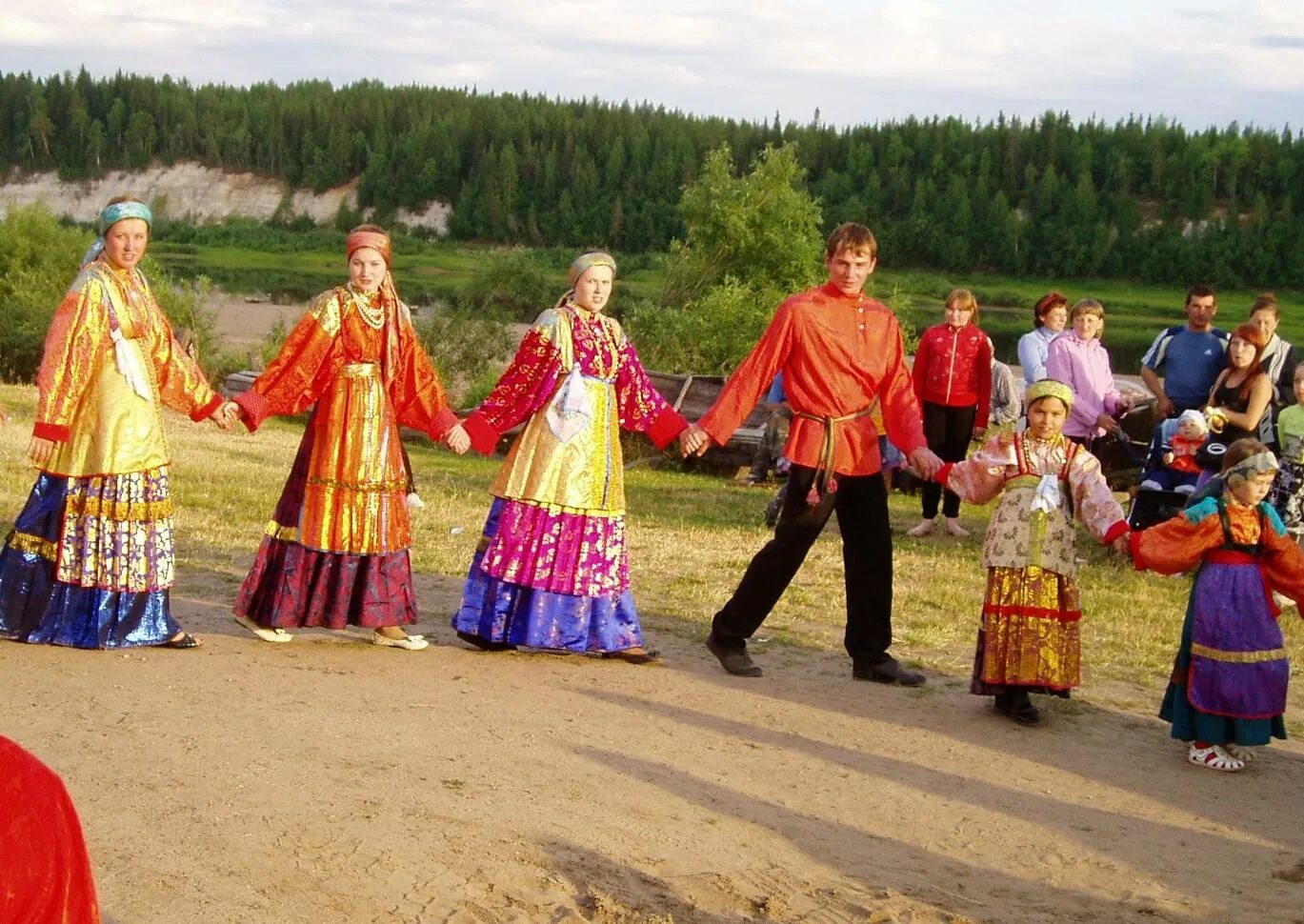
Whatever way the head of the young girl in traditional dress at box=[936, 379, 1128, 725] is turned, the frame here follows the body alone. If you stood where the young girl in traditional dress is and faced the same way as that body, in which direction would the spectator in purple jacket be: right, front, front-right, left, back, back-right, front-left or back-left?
back

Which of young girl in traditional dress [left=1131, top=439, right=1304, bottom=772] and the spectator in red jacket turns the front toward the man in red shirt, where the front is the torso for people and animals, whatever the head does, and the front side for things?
the spectator in red jacket

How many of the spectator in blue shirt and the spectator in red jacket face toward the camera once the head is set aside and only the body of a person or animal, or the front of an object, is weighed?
2

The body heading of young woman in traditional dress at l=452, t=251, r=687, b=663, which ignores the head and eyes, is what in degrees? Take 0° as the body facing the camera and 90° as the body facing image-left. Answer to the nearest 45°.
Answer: approximately 315°

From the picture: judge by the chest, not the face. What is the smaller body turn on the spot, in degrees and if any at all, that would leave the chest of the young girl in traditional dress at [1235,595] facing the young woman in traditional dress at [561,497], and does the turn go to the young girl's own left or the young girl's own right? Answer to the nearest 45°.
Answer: approximately 135° to the young girl's own right

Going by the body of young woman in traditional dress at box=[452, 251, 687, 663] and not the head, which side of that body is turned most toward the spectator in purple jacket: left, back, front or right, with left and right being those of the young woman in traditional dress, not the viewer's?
left

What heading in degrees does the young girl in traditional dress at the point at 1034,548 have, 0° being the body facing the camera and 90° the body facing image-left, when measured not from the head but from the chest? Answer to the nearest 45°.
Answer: approximately 0°

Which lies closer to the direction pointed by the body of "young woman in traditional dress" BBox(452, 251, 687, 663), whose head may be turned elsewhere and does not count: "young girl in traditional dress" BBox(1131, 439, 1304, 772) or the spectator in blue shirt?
the young girl in traditional dress

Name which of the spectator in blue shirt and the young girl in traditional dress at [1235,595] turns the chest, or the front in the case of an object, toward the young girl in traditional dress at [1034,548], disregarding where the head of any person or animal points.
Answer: the spectator in blue shirt
